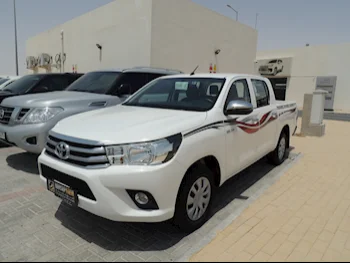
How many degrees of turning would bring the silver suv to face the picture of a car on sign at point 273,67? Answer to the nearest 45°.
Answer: approximately 180°

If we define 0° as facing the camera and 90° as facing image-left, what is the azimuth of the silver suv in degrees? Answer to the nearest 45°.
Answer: approximately 45°

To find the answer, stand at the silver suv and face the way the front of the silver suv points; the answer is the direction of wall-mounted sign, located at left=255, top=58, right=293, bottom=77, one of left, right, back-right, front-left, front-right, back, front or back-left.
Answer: back

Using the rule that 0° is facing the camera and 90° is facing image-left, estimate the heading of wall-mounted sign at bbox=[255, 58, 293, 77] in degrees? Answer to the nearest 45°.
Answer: approximately 0°

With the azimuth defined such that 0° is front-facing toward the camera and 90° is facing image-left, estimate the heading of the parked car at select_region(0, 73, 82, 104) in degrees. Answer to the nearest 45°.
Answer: approximately 45°

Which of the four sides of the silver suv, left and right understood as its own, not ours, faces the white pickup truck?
left
